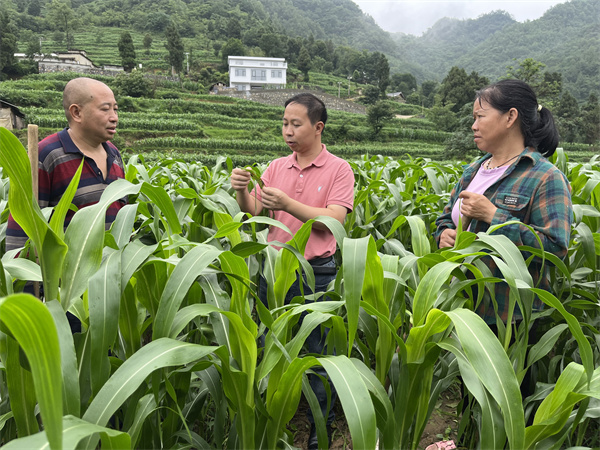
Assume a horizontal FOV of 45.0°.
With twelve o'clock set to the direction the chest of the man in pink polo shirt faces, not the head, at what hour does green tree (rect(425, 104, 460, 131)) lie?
The green tree is roughly at 5 o'clock from the man in pink polo shirt.

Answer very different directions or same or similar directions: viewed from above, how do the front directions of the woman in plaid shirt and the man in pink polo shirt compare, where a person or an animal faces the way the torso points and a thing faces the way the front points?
same or similar directions

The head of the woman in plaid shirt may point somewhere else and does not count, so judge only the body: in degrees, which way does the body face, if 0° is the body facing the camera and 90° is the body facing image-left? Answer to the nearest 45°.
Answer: approximately 45°

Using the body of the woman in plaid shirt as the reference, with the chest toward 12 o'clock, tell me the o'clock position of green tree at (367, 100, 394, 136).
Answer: The green tree is roughly at 4 o'clock from the woman in plaid shirt.

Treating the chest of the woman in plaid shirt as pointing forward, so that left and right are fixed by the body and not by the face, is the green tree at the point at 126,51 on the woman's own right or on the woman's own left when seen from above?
on the woman's own right

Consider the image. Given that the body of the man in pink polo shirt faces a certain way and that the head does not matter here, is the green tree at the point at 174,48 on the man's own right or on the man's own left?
on the man's own right

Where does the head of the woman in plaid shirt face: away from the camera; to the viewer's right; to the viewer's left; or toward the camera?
to the viewer's left

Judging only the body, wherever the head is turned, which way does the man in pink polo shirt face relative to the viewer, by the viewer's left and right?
facing the viewer and to the left of the viewer

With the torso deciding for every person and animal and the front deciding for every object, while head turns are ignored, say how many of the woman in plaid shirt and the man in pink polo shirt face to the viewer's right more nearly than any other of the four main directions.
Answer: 0

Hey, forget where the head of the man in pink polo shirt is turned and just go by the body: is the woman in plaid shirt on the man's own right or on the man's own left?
on the man's own left

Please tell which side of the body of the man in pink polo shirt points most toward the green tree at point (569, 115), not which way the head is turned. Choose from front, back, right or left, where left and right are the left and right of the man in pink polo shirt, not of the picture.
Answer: back

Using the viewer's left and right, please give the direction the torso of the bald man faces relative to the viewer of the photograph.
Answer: facing the viewer and to the right of the viewer

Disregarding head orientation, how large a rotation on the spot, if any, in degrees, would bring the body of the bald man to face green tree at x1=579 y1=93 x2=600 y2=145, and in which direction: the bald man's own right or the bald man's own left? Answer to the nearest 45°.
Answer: approximately 90° to the bald man's own left

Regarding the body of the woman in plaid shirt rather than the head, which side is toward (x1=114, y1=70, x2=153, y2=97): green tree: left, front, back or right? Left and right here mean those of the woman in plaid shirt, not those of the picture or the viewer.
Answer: right

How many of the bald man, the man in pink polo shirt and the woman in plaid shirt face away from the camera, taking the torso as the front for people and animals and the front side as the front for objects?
0

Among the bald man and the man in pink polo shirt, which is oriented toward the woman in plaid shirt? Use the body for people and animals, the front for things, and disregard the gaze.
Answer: the bald man
